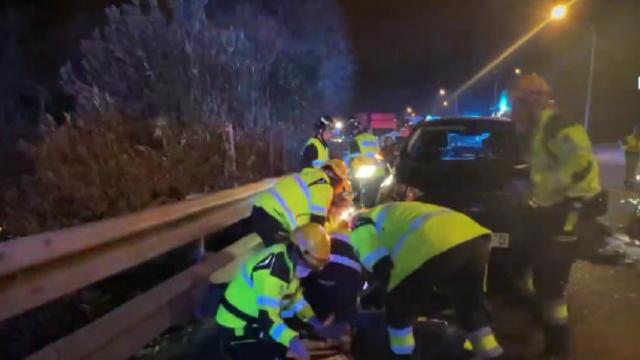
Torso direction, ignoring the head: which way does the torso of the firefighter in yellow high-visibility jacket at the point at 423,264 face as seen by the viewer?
to the viewer's left

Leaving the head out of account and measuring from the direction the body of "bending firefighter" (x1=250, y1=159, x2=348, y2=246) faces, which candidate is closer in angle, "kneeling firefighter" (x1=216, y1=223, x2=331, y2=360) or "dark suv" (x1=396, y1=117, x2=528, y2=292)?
the dark suv

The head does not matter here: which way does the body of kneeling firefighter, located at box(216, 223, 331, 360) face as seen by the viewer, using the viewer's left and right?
facing to the right of the viewer

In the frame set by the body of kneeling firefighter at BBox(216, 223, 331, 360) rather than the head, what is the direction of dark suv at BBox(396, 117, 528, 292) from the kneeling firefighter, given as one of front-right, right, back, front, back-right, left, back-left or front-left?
front-left

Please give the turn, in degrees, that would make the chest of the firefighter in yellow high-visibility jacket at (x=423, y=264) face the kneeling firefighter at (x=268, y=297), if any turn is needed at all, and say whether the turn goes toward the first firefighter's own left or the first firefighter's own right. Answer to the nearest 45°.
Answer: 0° — they already face them

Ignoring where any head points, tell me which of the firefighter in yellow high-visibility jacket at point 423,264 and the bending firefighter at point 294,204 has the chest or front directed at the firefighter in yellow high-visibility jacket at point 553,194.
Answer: the bending firefighter

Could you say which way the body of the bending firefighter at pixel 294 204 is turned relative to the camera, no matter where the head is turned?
to the viewer's right

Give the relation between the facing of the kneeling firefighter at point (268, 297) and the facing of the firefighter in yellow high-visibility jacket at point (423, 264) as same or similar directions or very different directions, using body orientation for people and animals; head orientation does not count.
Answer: very different directions

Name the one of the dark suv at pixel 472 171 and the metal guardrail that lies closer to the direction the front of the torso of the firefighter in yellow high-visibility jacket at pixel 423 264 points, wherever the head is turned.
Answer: the metal guardrail

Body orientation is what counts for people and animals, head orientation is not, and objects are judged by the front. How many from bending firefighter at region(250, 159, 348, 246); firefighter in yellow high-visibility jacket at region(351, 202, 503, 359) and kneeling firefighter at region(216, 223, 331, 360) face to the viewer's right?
2

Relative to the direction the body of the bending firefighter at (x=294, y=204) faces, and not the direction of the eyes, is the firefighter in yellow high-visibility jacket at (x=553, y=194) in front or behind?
in front

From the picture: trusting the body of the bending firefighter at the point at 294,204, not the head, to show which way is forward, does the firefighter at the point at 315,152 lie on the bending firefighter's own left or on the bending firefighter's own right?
on the bending firefighter's own left

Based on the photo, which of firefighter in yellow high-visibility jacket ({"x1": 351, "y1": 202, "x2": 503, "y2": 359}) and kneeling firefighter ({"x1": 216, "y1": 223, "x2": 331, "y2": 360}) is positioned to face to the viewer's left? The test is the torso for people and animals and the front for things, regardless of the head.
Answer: the firefighter in yellow high-visibility jacket

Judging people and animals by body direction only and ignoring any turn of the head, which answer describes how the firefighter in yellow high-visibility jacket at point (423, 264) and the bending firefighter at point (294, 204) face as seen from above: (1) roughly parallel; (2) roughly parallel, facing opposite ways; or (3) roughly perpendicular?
roughly parallel, facing opposite ways

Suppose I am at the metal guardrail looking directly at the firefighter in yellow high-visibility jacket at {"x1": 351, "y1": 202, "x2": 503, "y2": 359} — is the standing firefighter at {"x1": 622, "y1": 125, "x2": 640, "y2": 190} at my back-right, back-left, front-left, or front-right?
front-left
